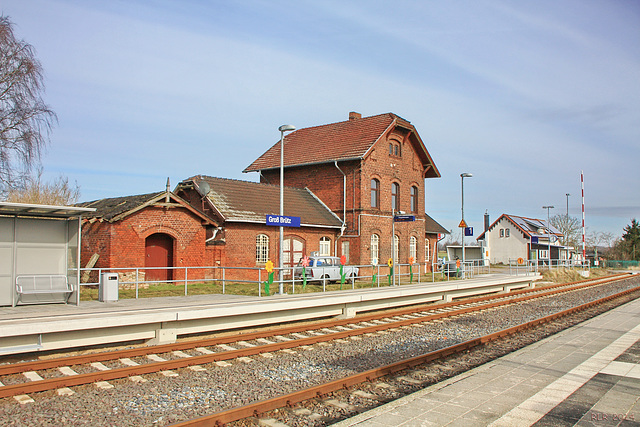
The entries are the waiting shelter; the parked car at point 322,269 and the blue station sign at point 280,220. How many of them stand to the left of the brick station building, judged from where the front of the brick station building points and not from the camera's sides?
0

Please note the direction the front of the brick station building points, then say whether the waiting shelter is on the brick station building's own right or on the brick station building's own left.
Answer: on the brick station building's own right

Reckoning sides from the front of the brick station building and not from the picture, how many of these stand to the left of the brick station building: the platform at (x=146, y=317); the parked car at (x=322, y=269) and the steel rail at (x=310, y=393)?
0

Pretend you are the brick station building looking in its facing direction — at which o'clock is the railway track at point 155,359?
The railway track is roughly at 2 o'clock from the brick station building.

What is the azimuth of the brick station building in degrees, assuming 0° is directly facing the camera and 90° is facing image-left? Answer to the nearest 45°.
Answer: approximately 315°

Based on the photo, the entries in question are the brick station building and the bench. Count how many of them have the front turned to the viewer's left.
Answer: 0

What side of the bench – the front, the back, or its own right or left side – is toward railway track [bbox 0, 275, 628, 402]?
front

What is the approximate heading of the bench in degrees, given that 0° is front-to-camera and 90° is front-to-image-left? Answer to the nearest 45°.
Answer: approximately 0°

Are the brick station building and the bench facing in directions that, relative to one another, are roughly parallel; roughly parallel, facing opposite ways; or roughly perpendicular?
roughly parallel

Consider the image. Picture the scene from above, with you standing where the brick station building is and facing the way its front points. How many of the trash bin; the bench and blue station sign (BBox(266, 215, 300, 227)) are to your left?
0
